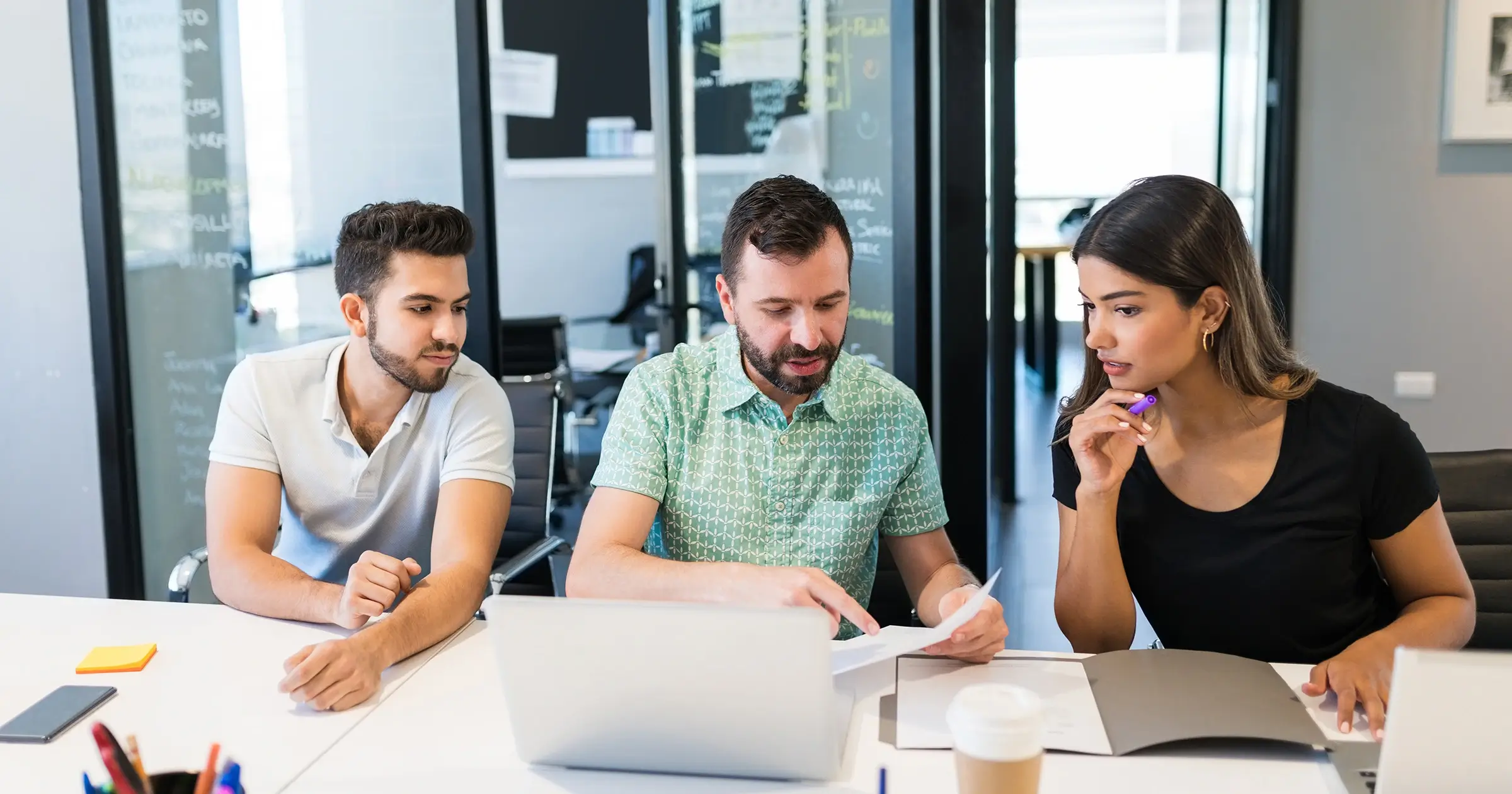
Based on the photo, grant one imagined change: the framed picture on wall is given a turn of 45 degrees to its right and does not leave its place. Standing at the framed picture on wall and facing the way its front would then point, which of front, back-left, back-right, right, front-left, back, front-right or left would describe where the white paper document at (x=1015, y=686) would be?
front-left

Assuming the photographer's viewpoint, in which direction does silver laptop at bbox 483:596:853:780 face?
facing away from the viewer

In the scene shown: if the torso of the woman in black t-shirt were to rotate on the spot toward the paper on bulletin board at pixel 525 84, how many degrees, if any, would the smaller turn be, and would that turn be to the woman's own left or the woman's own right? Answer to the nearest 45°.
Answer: approximately 90° to the woman's own right

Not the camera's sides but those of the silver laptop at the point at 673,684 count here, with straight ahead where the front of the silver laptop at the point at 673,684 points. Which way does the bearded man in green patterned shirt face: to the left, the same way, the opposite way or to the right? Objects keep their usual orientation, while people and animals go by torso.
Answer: the opposite way

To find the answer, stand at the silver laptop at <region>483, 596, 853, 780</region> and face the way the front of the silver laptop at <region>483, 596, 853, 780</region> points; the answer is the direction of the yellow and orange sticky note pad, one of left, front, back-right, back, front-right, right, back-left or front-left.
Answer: front-left

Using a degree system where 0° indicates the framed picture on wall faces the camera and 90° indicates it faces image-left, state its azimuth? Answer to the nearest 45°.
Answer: approximately 0°

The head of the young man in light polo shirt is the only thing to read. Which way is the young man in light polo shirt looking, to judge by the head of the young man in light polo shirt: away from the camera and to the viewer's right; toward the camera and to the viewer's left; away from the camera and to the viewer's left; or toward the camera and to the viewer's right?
toward the camera and to the viewer's right

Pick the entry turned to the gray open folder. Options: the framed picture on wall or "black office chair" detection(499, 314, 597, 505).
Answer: the framed picture on wall

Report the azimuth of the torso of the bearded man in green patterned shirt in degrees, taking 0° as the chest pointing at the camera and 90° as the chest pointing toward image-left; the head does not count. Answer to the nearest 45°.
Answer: approximately 0°

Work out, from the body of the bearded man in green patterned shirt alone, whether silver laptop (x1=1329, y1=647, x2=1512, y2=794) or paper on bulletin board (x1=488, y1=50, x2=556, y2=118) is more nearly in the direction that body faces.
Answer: the silver laptop

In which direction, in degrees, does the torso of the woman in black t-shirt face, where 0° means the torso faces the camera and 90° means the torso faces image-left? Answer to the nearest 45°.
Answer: approximately 45°

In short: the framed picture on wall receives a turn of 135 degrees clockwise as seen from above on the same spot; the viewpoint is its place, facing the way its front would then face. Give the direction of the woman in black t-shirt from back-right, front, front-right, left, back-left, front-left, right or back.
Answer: back-left
